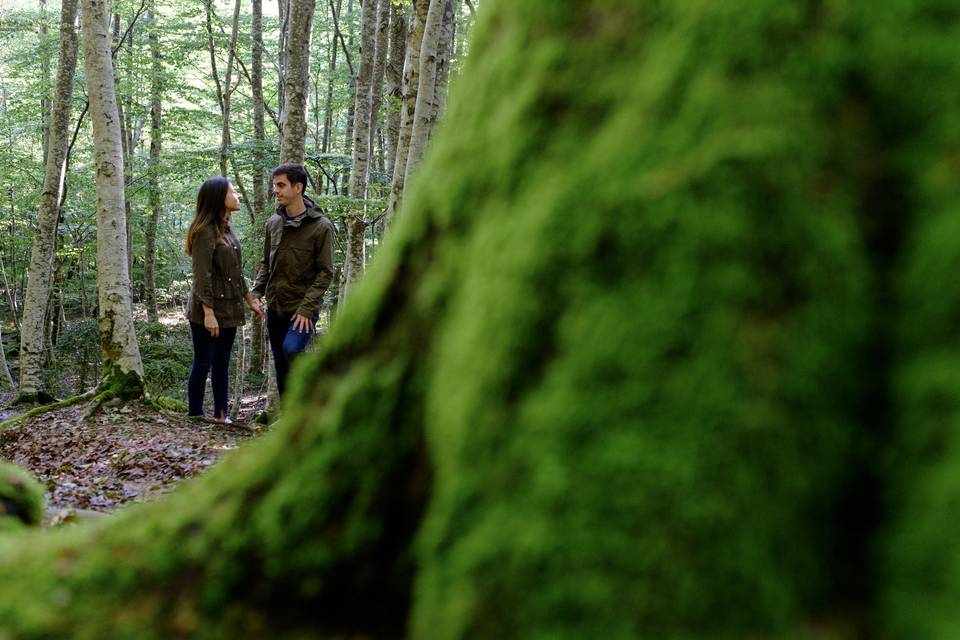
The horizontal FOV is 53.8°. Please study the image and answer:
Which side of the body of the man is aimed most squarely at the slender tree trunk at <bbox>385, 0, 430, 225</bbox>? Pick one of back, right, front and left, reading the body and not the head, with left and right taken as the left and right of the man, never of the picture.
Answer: back

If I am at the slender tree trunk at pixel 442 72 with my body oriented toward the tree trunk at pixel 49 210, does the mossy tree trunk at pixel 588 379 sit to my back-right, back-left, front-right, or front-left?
back-left

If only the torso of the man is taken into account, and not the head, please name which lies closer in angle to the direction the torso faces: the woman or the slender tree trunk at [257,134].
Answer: the woman

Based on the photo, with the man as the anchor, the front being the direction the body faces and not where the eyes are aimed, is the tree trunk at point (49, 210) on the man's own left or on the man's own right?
on the man's own right

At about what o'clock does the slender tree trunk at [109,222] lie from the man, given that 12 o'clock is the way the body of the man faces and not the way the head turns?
The slender tree trunk is roughly at 3 o'clock from the man.

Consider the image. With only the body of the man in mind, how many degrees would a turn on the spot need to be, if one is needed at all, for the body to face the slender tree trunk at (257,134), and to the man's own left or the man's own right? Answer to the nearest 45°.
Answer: approximately 135° to the man's own right

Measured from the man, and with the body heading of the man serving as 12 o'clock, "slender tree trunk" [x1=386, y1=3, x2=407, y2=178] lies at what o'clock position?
The slender tree trunk is roughly at 5 o'clock from the man.

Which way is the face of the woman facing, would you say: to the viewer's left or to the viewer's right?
to the viewer's right

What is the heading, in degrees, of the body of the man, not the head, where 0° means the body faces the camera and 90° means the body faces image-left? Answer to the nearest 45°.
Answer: approximately 45°

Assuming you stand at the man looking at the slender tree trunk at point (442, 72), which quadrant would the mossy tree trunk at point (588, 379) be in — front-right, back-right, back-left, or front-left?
back-right

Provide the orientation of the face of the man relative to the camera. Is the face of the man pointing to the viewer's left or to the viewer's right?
to the viewer's left

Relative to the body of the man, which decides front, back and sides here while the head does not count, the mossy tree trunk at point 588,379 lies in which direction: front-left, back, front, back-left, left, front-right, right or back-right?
front-left

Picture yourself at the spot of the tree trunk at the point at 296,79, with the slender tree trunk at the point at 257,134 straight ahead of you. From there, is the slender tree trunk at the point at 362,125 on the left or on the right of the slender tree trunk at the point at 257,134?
right
